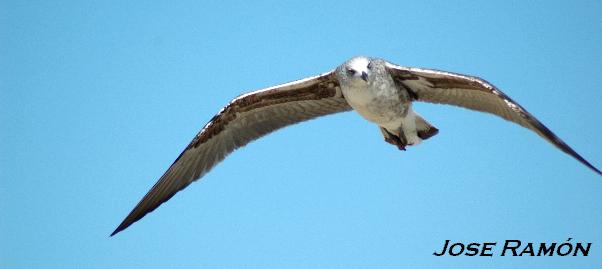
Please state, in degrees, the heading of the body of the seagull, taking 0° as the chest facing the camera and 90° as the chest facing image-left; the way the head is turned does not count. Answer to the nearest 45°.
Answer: approximately 0°
